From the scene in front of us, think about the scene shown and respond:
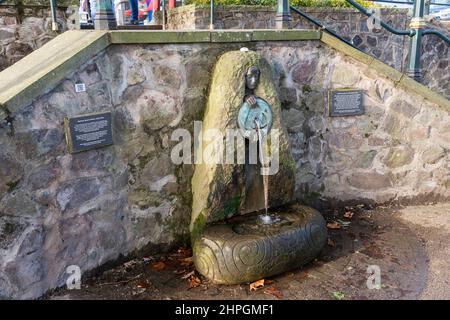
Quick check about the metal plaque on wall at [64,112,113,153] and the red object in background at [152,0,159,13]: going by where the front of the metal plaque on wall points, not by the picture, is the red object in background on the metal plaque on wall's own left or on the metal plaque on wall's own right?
on the metal plaque on wall's own left

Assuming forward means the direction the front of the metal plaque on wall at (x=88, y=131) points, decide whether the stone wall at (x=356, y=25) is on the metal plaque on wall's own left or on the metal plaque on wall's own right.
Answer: on the metal plaque on wall's own left

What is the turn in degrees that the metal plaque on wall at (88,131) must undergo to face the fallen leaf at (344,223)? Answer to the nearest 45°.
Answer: approximately 45° to its left

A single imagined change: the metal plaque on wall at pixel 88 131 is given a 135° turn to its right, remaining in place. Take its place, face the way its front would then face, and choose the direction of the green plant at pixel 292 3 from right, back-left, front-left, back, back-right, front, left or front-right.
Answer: back-right

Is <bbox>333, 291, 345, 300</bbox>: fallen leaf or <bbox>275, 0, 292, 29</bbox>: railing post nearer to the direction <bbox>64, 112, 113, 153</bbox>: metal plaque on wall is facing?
the fallen leaf

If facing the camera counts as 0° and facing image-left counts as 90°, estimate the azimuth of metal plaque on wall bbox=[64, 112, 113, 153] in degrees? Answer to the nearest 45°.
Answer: approximately 315°

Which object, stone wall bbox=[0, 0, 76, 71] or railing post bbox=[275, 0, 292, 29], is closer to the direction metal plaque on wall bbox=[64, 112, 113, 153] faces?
the railing post

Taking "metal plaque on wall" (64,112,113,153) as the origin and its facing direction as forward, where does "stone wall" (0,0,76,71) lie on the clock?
The stone wall is roughly at 7 o'clock from the metal plaque on wall.

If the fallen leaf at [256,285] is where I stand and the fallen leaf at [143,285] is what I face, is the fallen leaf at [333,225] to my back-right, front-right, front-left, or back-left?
back-right
